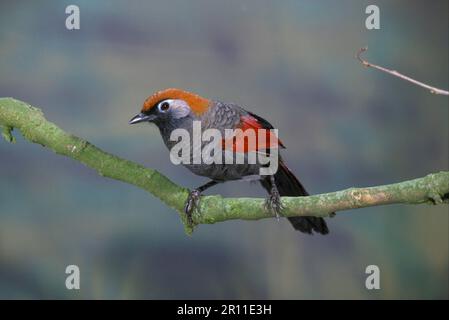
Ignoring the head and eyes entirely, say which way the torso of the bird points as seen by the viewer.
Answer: to the viewer's left
